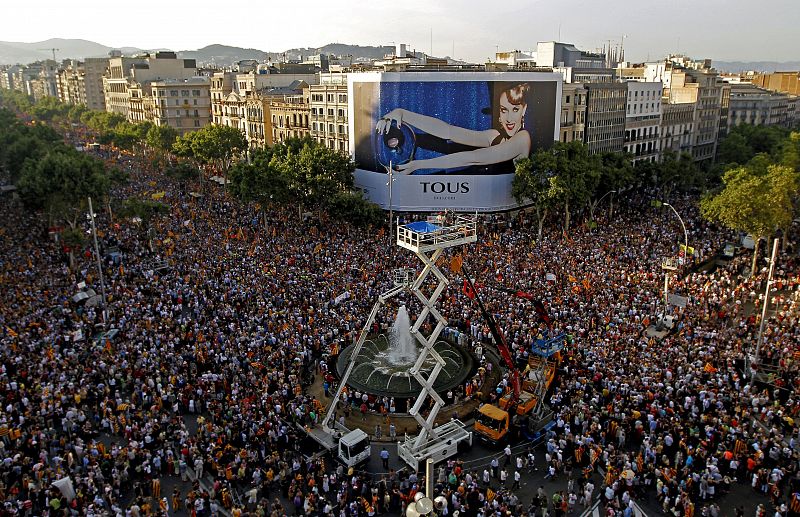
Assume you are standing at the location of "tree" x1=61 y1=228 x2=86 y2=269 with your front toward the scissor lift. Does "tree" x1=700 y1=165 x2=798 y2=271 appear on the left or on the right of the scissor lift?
left

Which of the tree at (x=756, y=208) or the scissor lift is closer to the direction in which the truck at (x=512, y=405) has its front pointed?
the scissor lift

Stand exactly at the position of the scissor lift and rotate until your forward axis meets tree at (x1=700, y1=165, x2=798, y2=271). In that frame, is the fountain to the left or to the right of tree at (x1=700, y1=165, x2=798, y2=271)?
left

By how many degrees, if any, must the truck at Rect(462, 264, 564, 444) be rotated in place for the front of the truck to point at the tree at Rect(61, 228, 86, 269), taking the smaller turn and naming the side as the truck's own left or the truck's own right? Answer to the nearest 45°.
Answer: approximately 90° to the truck's own right

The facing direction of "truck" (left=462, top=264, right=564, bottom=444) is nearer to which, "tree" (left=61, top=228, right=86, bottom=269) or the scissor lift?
the scissor lift

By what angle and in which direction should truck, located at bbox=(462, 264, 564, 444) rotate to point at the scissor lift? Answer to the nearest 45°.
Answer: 0° — it already faces it

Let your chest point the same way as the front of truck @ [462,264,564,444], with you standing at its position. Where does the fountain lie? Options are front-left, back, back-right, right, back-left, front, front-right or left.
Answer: right

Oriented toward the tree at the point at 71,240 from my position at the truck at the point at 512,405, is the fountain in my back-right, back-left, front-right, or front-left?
front-right

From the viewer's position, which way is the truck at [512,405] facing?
facing the viewer and to the left of the viewer

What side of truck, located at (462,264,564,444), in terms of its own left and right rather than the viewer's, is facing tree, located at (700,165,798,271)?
back
